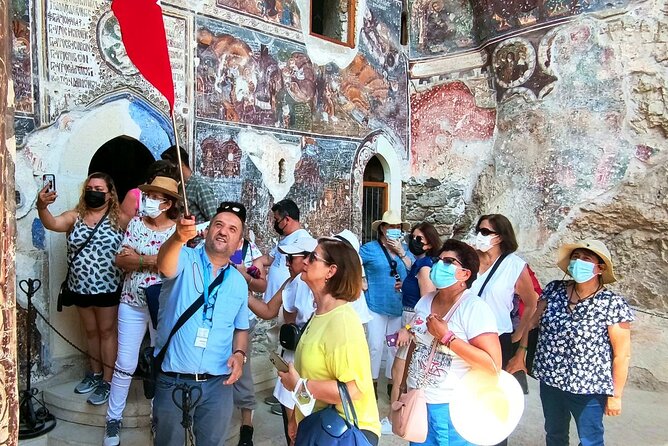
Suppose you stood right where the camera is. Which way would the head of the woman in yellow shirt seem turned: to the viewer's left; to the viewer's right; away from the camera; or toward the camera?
to the viewer's left

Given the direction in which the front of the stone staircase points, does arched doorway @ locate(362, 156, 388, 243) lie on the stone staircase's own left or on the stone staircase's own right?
on the stone staircase's own left

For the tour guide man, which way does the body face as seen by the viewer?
toward the camera

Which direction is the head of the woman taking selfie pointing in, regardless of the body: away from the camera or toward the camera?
toward the camera

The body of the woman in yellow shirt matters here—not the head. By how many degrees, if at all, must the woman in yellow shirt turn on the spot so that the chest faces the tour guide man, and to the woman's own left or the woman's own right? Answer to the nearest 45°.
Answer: approximately 45° to the woman's own right
